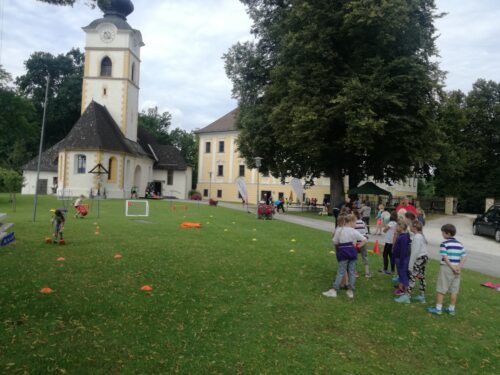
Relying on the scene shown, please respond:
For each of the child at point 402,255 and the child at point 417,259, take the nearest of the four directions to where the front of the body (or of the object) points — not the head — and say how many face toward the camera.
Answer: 0

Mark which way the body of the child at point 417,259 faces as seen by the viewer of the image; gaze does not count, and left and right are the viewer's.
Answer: facing to the left of the viewer

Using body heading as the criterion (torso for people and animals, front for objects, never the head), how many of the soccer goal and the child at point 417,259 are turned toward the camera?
1

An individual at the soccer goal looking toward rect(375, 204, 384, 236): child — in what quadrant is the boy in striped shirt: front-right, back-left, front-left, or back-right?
front-right

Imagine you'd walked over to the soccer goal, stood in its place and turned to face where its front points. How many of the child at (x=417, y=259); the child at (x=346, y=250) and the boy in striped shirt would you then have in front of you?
3

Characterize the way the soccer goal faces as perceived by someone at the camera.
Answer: facing the viewer

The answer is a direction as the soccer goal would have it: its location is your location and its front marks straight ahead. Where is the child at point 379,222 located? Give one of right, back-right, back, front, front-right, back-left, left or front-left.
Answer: front-left

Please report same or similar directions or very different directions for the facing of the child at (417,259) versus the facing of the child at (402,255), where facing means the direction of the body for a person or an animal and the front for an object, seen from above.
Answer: same or similar directions

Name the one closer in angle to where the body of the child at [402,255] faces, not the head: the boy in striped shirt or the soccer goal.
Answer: the soccer goal

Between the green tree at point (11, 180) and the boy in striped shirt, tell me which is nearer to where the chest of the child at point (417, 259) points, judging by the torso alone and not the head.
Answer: the green tree

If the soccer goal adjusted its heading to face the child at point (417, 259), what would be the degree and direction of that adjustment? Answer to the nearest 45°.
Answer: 0° — it already faces them
